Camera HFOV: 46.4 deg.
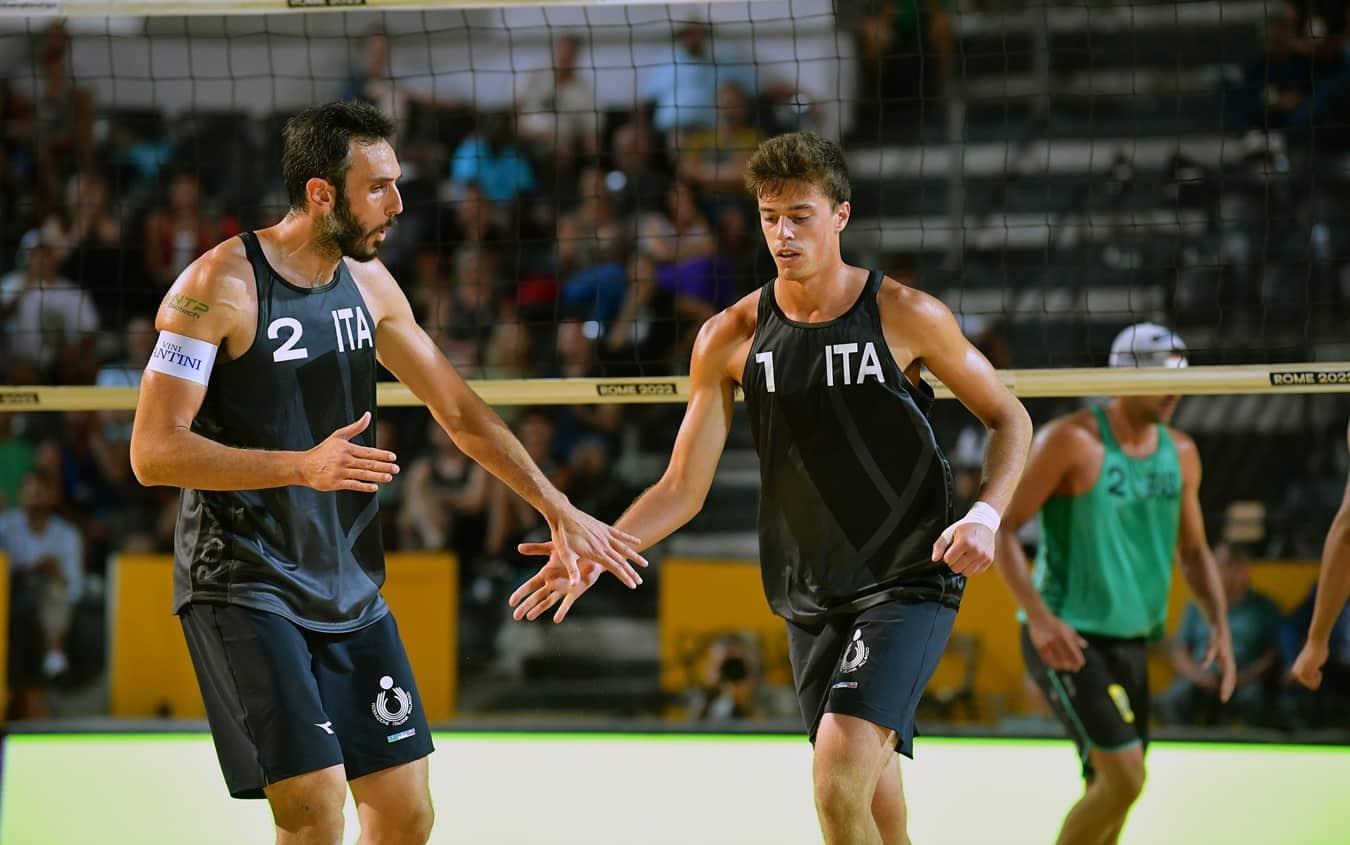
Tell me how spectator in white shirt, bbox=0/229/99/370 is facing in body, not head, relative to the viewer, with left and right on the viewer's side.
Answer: facing the viewer

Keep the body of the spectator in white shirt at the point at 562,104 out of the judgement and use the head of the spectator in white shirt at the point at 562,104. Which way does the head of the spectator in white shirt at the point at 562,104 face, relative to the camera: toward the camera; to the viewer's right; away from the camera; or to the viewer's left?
toward the camera

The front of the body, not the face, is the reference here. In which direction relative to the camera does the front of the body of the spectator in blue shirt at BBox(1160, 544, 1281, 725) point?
toward the camera

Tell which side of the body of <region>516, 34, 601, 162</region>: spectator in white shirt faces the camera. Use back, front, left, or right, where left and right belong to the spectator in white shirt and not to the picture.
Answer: front

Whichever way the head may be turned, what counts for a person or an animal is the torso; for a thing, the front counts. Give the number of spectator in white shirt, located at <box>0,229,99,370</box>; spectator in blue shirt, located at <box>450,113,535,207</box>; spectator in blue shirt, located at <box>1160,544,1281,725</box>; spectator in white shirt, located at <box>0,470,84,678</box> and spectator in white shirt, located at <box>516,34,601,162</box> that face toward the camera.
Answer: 5

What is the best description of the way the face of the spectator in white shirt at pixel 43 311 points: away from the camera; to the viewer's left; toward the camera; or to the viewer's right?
toward the camera

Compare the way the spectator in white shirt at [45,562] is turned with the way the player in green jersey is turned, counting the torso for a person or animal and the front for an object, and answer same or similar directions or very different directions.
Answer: same or similar directions

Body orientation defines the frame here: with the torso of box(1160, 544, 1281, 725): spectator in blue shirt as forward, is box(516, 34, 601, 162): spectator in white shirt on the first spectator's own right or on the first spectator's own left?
on the first spectator's own right

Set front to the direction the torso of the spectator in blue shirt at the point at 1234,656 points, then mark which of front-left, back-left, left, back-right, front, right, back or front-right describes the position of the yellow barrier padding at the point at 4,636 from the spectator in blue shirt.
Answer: right
